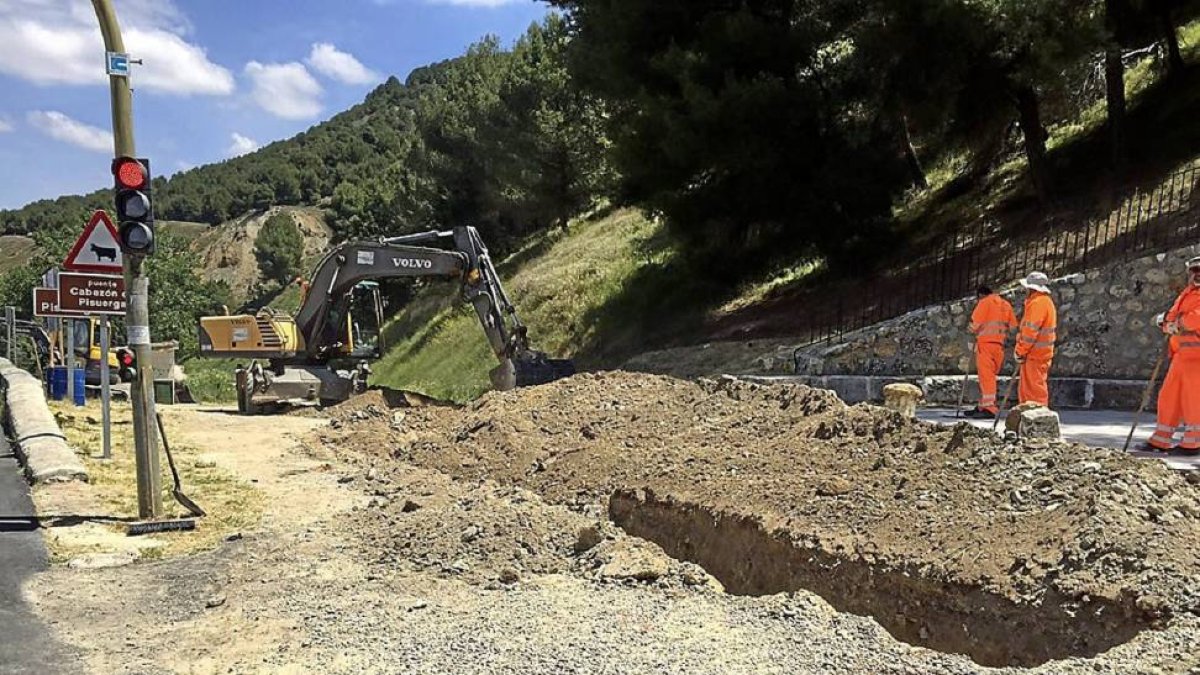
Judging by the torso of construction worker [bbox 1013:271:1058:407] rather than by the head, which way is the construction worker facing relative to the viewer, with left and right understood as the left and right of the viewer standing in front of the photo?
facing to the left of the viewer

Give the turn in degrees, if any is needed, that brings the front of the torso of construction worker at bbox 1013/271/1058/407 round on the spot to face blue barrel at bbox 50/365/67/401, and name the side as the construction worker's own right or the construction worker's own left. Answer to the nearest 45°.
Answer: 0° — they already face it

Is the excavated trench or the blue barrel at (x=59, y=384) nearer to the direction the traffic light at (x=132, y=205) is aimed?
the excavated trench

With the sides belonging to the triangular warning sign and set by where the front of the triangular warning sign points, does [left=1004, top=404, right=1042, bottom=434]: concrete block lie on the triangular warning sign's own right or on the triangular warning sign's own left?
on the triangular warning sign's own left

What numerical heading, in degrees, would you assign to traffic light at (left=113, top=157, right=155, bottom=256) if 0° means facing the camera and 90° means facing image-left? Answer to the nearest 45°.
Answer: approximately 0°

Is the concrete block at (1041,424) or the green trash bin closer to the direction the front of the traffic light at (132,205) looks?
the concrete block

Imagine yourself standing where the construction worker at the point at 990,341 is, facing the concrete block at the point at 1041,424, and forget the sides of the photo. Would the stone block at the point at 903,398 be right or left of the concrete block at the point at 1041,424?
right

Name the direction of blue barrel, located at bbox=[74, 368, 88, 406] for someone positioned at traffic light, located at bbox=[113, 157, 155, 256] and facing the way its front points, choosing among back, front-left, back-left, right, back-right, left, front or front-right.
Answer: back

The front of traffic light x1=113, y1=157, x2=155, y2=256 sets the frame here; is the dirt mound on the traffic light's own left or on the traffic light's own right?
on the traffic light's own left

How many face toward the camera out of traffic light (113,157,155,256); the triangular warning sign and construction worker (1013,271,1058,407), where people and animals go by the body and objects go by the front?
2

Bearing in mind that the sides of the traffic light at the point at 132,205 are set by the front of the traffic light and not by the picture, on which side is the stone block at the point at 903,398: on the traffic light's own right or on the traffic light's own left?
on the traffic light's own left
